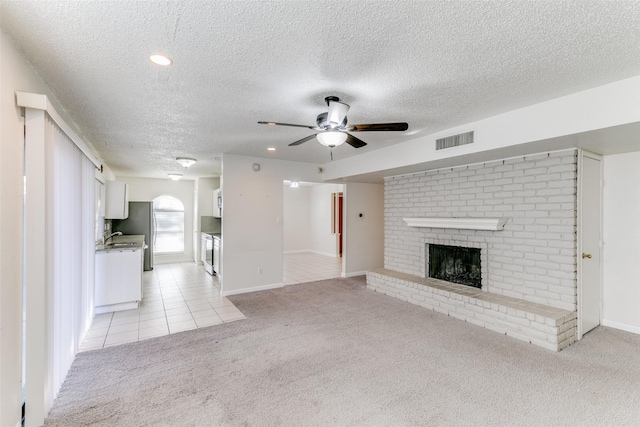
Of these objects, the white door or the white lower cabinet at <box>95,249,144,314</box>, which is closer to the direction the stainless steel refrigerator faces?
the white door

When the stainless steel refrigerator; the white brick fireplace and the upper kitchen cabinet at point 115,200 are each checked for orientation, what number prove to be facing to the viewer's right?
2

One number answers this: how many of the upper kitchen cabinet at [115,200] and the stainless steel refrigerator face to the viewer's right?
2

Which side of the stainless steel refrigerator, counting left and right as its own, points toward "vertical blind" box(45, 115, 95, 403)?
right

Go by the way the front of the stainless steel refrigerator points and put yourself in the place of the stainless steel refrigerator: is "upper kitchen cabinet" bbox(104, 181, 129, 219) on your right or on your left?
on your right

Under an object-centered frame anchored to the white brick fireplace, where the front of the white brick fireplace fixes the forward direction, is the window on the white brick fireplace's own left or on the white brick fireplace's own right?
on the white brick fireplace's own right

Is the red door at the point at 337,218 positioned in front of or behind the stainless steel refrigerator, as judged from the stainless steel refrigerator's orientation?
in front

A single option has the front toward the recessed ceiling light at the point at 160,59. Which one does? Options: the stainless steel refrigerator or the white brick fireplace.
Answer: the white brick fireplace

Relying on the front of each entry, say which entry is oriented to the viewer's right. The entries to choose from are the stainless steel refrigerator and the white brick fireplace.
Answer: the stainless steel refrigerator

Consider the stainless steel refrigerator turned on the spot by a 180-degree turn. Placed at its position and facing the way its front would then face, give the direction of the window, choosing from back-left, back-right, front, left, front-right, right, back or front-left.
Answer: back-right

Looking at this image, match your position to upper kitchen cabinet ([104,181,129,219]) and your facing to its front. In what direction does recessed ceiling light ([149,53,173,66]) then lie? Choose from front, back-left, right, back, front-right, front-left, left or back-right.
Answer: right

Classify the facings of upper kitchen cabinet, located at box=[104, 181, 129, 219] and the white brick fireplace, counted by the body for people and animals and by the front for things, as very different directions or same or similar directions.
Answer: very different directions

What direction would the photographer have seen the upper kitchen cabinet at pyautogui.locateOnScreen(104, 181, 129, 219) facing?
facing to the right of the viewer

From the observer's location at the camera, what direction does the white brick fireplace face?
facing the viewer and to the left of the viewer

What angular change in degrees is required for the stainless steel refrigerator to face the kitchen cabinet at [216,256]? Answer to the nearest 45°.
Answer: approximately 45° to its right

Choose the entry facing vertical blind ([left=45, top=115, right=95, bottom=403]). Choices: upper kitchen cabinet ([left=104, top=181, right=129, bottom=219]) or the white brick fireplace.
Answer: the white brick fireplace

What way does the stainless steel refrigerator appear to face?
to the viewer's right

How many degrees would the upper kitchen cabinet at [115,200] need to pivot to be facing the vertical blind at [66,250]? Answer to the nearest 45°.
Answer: approximately 90° to its right
